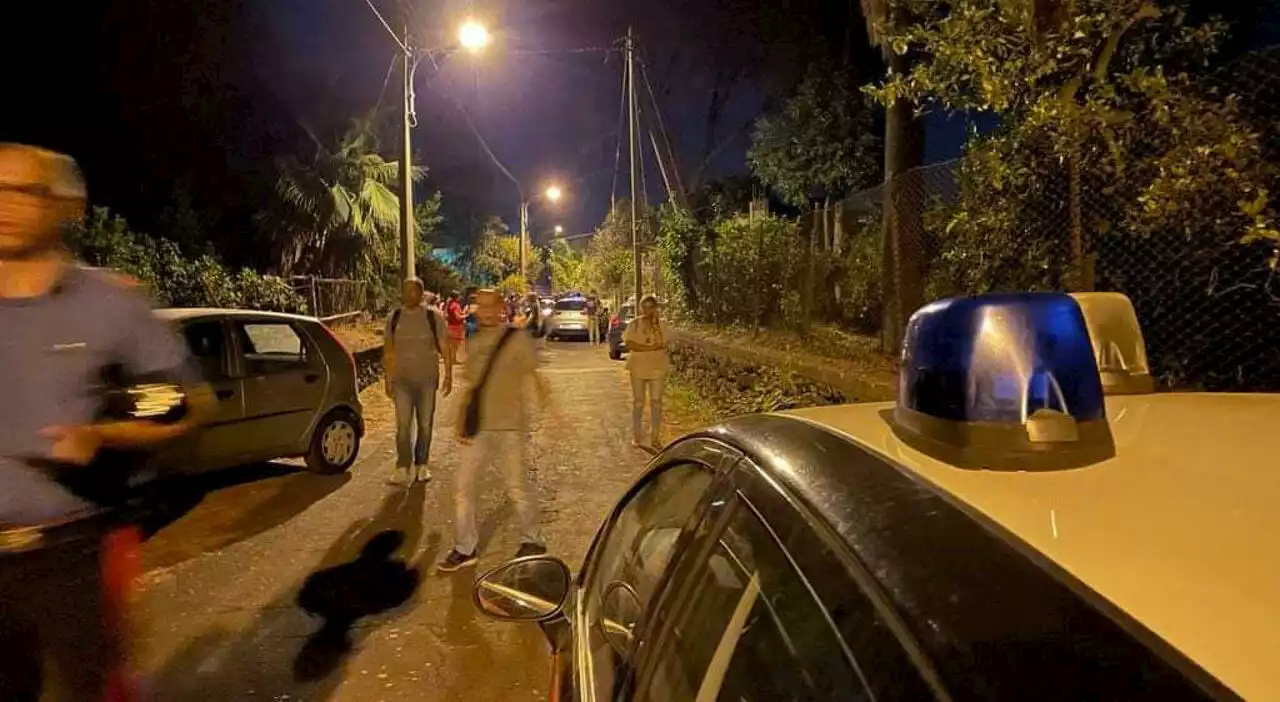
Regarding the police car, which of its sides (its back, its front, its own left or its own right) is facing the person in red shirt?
front

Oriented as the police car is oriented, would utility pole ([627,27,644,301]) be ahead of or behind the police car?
ahead

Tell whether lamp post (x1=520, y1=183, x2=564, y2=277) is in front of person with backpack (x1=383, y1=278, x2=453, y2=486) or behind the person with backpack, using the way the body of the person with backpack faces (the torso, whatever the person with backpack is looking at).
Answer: behind

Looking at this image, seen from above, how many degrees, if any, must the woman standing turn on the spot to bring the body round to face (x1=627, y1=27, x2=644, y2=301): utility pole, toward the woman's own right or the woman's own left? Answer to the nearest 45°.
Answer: approximately 180°

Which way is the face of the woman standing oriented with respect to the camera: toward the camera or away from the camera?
toward the camera

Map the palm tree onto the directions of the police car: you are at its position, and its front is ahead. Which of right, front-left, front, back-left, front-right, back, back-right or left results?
front

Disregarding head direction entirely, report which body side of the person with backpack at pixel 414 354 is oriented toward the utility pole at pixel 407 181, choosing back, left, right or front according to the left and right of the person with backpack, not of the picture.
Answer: back

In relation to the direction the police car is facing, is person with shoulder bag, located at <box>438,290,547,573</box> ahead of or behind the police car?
ahead

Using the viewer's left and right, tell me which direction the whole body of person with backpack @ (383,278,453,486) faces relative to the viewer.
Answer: facing the viewer

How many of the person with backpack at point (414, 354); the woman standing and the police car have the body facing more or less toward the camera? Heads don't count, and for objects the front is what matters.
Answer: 2

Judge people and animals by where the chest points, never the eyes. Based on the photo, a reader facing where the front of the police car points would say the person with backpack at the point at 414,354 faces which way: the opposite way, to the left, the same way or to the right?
the opposite way

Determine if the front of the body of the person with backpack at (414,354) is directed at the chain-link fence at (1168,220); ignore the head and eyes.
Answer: no

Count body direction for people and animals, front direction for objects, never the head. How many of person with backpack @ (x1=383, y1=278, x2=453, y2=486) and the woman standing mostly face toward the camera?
2

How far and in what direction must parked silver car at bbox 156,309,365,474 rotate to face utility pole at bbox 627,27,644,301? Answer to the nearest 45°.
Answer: approximately 180°

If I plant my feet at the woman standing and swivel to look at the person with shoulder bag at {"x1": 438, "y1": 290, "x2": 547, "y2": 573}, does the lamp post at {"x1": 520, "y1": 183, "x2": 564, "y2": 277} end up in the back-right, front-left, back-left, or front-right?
back-right
